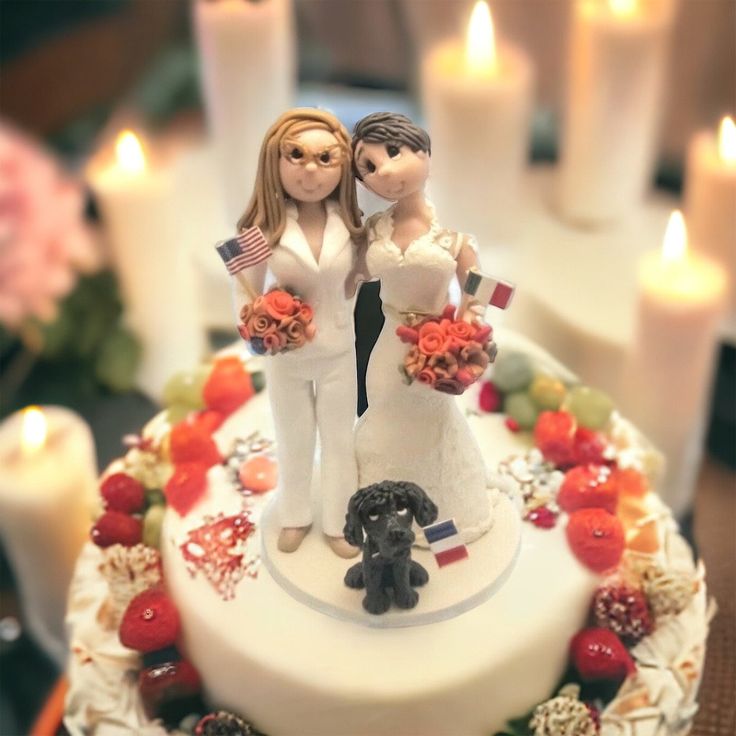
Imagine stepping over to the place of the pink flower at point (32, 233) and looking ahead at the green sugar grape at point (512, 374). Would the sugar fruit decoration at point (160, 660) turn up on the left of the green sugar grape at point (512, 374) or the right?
right

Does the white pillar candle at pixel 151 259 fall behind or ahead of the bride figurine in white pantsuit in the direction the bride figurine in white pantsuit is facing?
behind

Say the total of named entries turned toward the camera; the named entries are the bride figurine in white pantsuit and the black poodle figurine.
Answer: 2

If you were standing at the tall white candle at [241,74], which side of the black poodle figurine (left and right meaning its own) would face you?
back

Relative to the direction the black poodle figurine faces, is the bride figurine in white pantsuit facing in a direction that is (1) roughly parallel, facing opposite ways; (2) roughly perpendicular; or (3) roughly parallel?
roughly parallel

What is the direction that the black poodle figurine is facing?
toward the camera

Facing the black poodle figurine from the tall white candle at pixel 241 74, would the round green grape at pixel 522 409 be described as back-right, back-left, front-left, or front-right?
front-left
